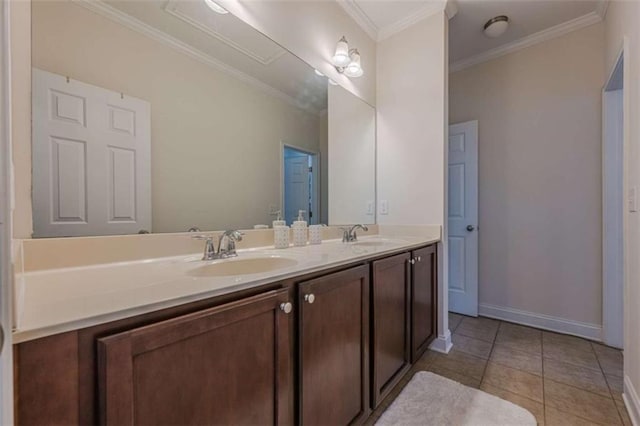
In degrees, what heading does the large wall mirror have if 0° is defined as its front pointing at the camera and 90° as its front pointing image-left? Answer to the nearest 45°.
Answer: approximately 315°

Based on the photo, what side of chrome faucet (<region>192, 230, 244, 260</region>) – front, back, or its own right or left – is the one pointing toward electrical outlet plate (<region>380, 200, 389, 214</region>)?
left

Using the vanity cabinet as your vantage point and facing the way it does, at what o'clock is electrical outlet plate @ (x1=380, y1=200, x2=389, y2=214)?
The electrical outlet plate is roughly at 9 o'clock from the vanity cabinet.

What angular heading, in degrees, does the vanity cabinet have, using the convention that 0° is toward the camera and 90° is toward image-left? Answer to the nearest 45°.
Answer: approximately 315°

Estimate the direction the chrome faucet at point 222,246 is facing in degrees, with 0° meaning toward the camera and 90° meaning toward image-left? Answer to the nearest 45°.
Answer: approximately 315°

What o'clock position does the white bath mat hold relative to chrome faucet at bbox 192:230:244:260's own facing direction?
The white bath mat is roughly at 11 o'clock from the chrome faucet.
